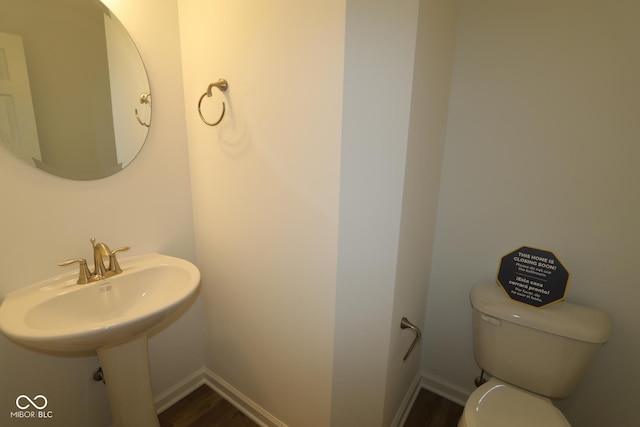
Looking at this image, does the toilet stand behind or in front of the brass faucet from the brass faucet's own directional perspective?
in front

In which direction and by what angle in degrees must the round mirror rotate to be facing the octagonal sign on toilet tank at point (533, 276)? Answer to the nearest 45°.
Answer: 0° — it already faces it

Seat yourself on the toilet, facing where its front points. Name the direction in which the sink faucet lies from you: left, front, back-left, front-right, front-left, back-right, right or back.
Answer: front-right

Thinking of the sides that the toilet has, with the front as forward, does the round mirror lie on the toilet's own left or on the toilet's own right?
on the toilet's own right

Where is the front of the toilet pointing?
toward the camera

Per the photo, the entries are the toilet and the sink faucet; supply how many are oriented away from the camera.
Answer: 0

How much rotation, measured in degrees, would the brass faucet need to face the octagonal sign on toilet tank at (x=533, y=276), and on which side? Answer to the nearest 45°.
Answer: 0° — it already faces it

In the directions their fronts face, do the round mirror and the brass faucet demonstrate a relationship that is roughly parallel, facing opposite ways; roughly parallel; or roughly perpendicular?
roughly parallel

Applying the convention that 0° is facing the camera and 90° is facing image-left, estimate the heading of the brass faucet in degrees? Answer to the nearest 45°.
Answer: approximately 315°

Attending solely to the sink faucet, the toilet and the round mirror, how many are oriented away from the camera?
0

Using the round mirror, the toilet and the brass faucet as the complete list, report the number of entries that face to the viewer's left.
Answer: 0

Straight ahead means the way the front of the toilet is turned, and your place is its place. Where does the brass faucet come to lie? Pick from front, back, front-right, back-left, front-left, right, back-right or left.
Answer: front-right

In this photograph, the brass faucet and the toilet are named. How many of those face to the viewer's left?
0

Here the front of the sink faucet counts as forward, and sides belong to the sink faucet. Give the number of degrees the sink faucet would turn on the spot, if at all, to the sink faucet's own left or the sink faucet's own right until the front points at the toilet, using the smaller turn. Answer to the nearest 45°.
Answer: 0° — it already faces it

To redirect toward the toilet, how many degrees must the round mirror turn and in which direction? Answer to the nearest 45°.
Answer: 0° — it already faces it

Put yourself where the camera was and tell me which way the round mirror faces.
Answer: facing the viewer and to the right of the viewer
